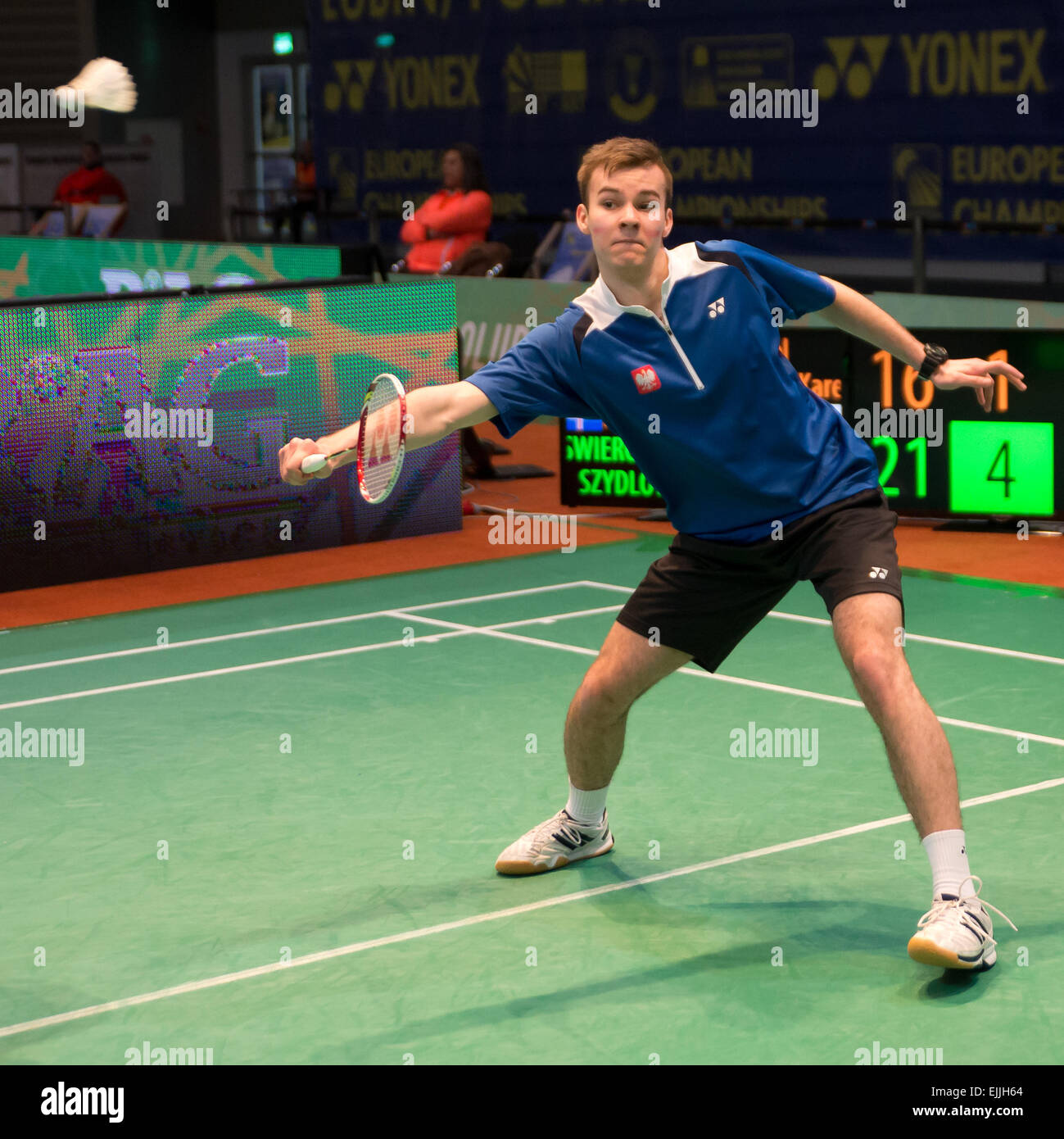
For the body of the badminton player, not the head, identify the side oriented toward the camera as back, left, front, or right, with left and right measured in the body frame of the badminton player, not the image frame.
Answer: front

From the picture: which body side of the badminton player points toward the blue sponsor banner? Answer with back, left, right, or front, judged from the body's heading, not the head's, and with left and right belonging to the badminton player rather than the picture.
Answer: back

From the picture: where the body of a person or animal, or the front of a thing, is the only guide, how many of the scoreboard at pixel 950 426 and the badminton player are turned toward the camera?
2

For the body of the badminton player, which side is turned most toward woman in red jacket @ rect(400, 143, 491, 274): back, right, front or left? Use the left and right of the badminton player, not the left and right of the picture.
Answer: back

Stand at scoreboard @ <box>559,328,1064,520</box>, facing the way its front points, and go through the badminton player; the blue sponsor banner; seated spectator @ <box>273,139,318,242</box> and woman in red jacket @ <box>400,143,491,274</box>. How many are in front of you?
1

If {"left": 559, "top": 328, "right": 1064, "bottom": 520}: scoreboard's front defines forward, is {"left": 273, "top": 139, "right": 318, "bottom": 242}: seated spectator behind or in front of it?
behind

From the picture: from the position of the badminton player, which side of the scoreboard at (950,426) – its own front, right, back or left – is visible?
front

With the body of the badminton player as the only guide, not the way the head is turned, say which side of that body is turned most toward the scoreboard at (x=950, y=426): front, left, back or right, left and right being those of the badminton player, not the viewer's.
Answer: back

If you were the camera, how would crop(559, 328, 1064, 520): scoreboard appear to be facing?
facing the viewer

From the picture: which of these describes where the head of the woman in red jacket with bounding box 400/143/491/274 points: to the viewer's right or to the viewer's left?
to the viewer's left
